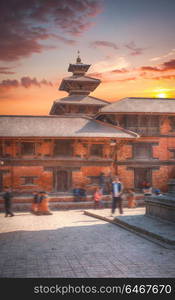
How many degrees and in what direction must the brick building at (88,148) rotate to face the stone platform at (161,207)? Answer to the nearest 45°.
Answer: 0° — it already faces it

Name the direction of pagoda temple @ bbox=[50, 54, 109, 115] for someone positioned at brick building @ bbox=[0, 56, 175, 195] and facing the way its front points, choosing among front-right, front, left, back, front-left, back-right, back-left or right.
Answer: back

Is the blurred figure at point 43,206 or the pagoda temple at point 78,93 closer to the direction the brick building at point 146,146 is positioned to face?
the blurred figure

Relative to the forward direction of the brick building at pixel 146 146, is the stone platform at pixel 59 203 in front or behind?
in front

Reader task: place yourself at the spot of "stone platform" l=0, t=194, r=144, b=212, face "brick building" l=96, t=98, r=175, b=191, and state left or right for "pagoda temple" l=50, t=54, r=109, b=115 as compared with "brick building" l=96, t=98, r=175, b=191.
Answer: left

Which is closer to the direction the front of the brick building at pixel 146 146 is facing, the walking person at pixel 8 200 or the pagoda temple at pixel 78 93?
the walking person

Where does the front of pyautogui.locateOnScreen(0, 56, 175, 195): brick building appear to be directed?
toward the camera

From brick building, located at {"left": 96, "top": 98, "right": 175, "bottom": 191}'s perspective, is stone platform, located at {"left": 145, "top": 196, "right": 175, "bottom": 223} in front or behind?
in front
